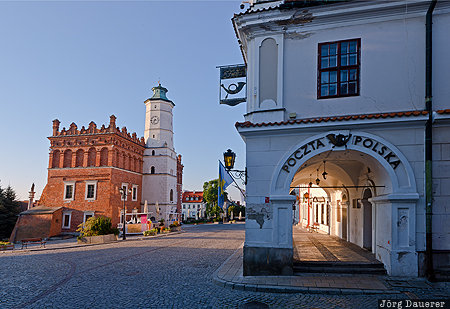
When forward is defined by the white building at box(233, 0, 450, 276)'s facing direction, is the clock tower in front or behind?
behind

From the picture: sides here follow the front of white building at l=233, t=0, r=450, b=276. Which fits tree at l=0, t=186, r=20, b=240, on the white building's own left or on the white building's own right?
on the white building's own right

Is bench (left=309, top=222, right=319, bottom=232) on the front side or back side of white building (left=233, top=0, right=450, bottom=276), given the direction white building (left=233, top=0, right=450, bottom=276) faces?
on the back side

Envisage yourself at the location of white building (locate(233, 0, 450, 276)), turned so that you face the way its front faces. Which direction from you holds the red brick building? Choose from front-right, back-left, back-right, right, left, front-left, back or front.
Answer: back-right

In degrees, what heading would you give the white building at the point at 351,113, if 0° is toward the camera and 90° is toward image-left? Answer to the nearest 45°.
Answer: approximately 0°

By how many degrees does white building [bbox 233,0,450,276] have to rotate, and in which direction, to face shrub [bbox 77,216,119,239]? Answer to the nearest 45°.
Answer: approximately 135° to its right
